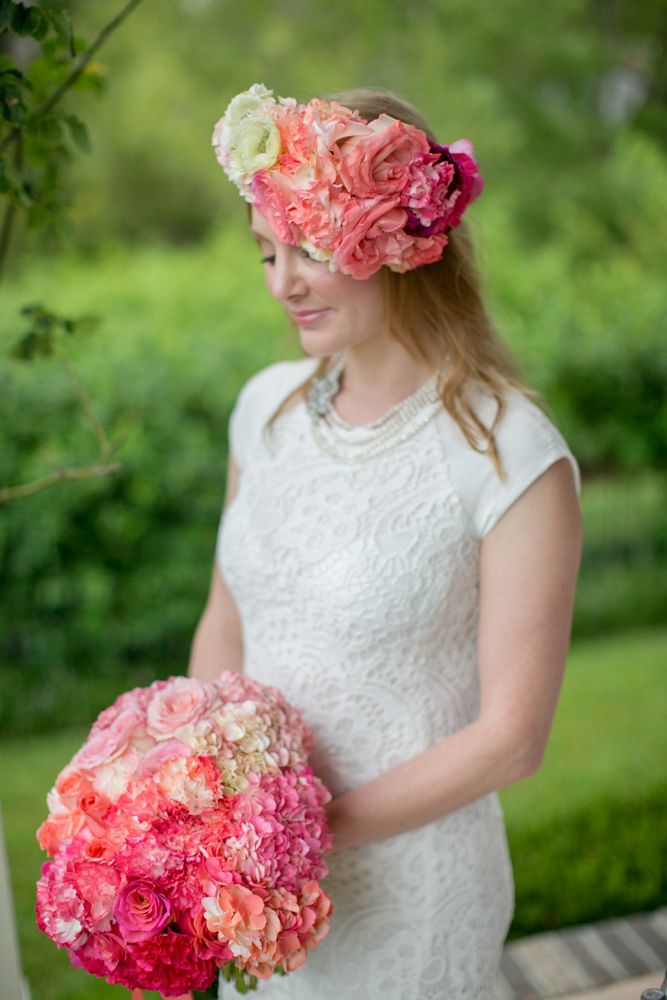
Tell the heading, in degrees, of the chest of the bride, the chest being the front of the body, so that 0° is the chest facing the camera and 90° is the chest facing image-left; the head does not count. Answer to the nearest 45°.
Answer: approximately 45°
